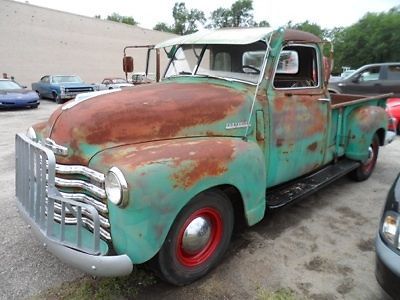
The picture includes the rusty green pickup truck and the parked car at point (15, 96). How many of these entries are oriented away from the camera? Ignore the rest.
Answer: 0

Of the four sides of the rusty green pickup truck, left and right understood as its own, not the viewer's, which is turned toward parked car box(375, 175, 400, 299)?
left

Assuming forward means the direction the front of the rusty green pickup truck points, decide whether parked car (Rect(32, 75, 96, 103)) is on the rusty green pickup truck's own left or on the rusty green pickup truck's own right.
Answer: on the rusty green pickup truck's own right
